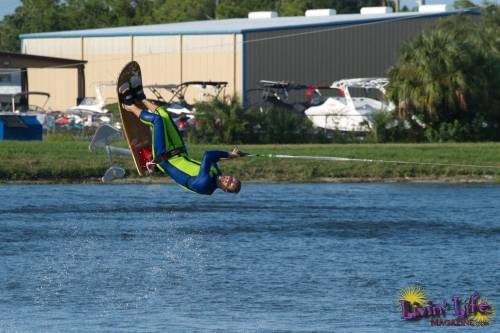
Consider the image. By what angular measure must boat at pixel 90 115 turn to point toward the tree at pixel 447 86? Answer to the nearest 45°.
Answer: approximately 135° to its left

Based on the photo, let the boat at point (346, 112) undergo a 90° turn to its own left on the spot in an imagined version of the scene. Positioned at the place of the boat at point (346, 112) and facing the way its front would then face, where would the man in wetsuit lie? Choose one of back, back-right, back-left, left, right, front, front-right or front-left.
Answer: front

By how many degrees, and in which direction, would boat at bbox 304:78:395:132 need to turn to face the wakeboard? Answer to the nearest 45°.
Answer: approximately 90° to its left

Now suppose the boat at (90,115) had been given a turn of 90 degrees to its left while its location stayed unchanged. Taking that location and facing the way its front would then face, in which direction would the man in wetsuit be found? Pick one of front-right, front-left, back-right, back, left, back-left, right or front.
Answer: front

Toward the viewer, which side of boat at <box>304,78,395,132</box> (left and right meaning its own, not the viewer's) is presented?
left
